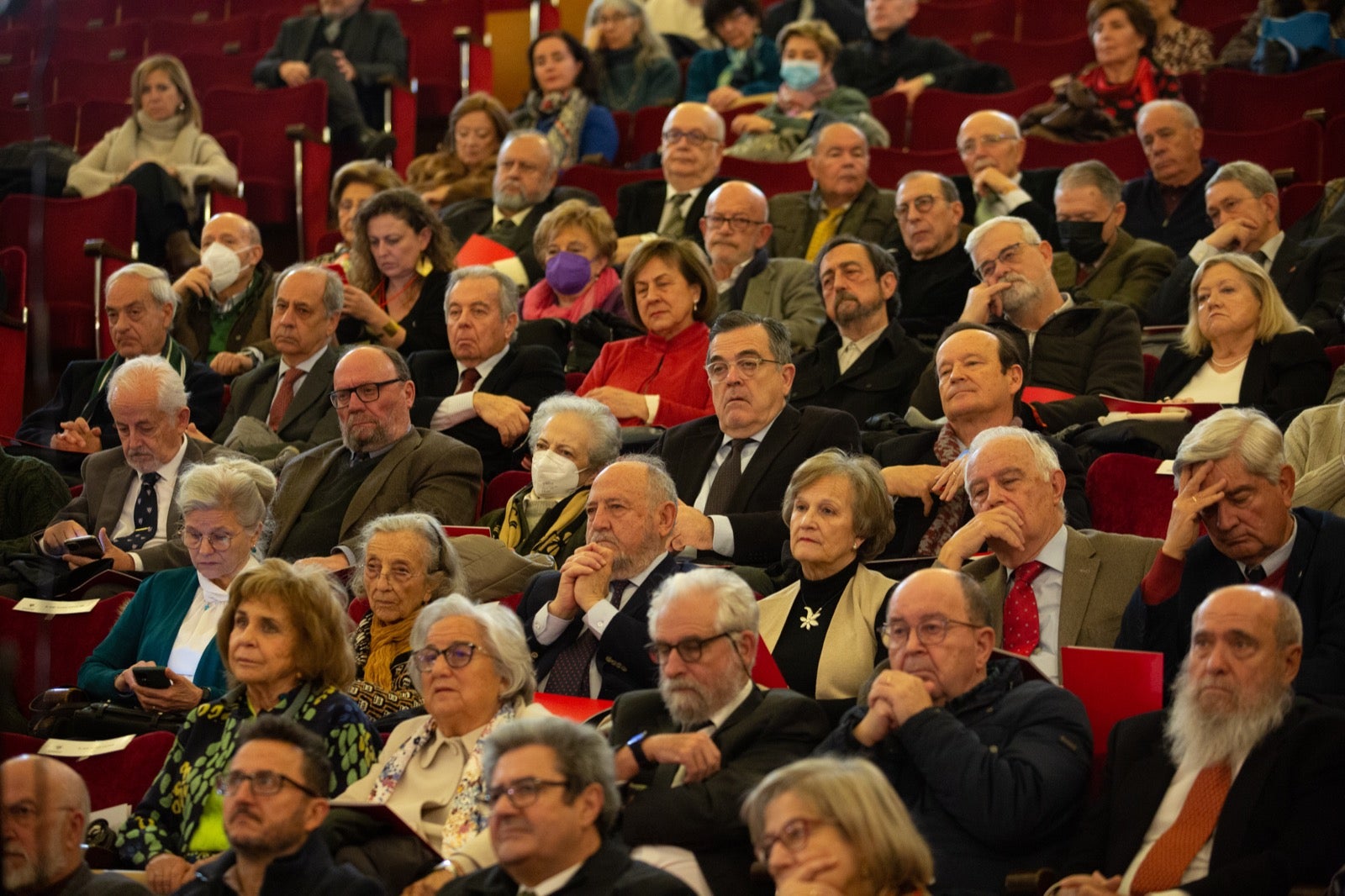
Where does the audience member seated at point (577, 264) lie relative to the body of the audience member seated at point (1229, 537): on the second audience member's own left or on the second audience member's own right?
on the second audience member's own right

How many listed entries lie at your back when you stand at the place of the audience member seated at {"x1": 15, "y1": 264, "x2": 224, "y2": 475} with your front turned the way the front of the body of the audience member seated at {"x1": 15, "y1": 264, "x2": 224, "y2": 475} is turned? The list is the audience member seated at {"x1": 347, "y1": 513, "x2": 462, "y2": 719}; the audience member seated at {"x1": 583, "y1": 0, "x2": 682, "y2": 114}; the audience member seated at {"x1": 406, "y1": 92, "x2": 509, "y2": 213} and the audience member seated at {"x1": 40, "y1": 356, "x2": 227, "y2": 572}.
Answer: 2

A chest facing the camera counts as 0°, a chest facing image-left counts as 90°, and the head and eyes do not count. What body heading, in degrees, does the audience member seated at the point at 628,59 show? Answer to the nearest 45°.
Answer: approximately 45°

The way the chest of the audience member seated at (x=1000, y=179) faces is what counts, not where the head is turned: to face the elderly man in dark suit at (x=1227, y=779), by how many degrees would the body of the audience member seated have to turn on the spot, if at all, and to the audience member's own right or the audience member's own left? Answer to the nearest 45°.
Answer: approximately 45° to the audience member's own left

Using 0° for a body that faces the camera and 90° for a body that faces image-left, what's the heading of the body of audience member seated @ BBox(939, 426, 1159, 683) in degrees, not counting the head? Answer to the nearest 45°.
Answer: approximately 45°

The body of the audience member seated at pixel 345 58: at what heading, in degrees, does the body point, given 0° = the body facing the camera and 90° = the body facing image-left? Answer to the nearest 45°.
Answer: approximately 0°

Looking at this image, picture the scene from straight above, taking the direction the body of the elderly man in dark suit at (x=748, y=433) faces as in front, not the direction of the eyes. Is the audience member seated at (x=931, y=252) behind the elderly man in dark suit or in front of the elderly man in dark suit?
behind

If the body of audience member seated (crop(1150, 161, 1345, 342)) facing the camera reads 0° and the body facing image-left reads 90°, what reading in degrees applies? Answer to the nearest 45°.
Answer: approximately 45°

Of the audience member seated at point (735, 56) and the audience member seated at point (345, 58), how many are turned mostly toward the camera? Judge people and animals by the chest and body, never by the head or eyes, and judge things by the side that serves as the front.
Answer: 2
